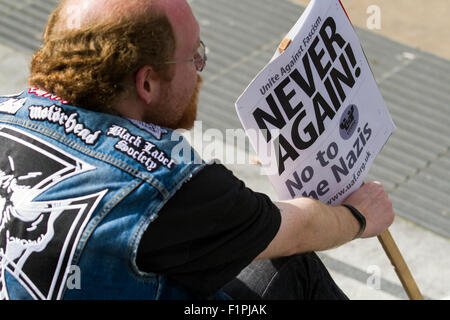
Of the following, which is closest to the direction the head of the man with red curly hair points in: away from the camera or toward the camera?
away from the camera

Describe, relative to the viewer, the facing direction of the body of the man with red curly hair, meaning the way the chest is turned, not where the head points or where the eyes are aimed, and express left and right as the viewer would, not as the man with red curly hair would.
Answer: facing away from the viewer and to the right of the viewer
